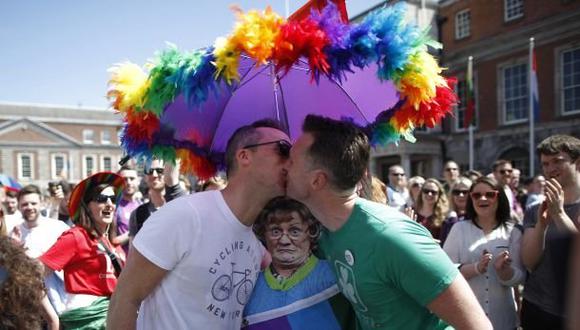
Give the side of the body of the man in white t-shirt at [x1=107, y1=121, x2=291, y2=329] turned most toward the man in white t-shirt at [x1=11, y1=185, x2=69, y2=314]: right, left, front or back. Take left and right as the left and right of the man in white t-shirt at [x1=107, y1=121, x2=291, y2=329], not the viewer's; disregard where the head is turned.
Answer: back

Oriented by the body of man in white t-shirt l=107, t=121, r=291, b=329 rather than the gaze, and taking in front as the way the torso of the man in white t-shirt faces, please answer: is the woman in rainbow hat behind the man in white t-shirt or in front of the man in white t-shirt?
behind

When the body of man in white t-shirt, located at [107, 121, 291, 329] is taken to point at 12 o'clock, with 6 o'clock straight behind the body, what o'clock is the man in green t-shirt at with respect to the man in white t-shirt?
The man in green t-shirt is roughly at 11 o'clock from the man in white t-shirt.

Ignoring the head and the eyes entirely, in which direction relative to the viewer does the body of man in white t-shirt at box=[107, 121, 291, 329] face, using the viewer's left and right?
facing the viewer and to the right of the viewer

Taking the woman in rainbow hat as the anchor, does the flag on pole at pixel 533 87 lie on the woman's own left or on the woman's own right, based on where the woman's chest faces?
on the woman's own left

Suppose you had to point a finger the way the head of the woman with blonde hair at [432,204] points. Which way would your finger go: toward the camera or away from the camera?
toward the camera

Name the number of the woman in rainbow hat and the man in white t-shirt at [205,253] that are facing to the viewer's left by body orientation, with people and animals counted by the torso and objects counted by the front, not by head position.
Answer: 0

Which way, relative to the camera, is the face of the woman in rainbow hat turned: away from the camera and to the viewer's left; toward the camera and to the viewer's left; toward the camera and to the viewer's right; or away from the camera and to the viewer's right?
toward the camera and to the viewer's right

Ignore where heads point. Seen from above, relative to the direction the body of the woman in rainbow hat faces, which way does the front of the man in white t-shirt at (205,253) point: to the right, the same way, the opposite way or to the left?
the same way

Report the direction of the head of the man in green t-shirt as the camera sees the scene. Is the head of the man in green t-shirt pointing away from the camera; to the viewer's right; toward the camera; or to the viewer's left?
to the viewer's left

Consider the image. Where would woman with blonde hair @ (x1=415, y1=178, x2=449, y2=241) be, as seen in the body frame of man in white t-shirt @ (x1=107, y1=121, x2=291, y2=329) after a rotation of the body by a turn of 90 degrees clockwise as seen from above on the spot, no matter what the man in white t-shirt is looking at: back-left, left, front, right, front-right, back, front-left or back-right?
back

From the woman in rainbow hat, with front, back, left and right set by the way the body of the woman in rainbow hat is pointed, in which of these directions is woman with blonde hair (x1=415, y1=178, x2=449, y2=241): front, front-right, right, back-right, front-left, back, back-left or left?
front-left

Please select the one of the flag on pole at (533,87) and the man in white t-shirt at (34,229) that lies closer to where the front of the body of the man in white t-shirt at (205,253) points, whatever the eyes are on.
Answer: the flag on pole
